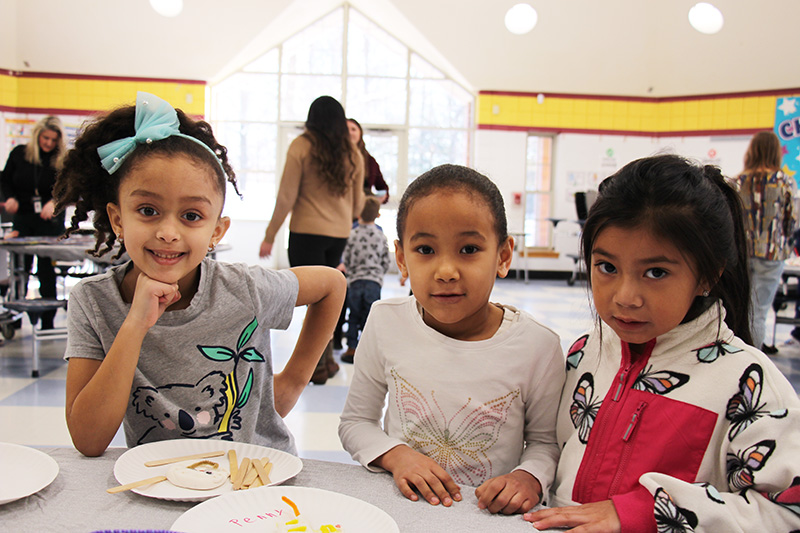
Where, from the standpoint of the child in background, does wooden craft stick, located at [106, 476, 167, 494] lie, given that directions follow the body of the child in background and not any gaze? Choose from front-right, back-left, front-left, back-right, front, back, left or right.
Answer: back

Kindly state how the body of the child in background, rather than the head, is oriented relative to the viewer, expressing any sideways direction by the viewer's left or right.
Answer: facing away from the viewer

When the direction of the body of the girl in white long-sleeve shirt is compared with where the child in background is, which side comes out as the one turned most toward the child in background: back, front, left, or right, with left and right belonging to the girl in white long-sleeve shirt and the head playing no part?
back

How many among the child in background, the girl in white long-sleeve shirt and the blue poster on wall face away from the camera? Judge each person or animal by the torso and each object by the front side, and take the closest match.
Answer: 1

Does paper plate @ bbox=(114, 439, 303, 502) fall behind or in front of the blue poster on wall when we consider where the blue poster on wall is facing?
in front

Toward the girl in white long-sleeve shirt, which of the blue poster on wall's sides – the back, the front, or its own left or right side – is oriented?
front

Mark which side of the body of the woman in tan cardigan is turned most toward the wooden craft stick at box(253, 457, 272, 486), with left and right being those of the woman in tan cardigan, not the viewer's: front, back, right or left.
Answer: back

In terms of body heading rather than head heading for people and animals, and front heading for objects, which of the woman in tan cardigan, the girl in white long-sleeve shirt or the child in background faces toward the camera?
the girl in white long-sleeve shirt

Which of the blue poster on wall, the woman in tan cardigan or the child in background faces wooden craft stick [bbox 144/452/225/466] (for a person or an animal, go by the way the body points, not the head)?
the blue poster on wall

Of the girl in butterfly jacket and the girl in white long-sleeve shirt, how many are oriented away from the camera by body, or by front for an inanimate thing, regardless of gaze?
0

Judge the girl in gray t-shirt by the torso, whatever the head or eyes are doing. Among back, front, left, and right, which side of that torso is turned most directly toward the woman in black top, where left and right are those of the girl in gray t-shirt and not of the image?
back

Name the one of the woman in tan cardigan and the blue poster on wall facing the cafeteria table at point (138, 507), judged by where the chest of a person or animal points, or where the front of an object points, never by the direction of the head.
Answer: the blue poster on wall

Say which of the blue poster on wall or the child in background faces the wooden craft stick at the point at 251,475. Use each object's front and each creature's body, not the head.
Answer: the blue poster on wall

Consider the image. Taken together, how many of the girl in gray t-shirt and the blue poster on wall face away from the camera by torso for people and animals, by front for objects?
0

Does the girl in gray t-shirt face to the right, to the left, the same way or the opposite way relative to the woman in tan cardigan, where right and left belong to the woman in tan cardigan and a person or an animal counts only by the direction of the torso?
the opposite way

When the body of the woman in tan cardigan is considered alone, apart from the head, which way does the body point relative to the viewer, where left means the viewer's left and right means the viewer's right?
facing away from the viewer
